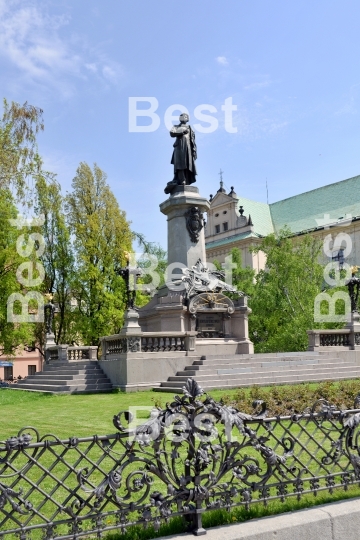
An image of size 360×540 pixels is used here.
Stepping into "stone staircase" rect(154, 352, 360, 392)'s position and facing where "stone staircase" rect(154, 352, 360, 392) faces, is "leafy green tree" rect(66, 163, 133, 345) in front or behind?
behind

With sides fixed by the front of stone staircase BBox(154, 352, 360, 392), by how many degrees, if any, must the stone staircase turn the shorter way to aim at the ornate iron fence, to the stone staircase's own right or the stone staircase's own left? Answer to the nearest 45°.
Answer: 0° — it already faces it

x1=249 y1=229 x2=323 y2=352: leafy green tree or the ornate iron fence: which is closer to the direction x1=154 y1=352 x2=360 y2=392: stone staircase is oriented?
the ornate iron fence

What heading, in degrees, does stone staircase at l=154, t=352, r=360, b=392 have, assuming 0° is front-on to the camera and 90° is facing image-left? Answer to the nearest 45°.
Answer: approximately 0°

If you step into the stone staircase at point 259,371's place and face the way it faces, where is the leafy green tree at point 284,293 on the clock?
The leafy green tree is roughly at 6 o'clock from the stone staircase.

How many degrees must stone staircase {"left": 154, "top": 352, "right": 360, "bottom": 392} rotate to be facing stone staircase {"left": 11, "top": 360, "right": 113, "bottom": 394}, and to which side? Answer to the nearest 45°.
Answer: approximately 90° to its right

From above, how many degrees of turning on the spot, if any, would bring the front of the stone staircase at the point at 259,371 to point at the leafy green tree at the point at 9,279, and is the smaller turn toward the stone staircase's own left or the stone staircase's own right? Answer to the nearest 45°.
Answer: approximately 135° to the stone staircase's own right

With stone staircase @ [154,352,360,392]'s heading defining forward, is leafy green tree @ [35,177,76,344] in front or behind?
behind

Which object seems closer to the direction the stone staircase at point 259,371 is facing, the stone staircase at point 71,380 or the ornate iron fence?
the ornate iron fence
